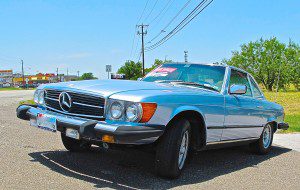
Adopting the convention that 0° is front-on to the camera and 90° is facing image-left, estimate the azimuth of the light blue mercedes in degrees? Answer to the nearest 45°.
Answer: approximately 45°
